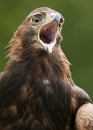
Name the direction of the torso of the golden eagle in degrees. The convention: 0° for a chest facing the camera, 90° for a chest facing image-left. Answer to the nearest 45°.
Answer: approximately 315°
